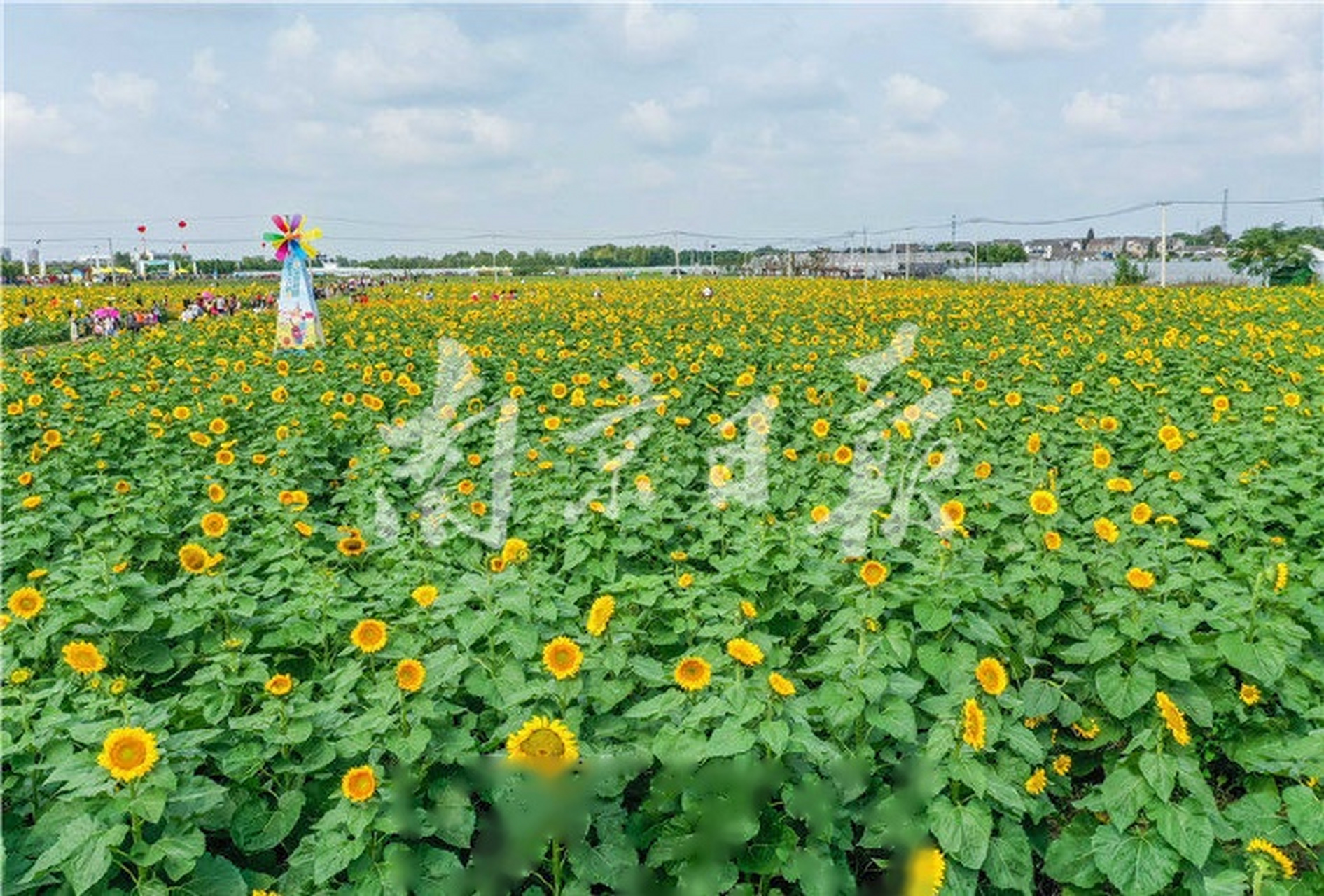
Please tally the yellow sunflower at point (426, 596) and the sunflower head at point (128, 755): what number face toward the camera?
2

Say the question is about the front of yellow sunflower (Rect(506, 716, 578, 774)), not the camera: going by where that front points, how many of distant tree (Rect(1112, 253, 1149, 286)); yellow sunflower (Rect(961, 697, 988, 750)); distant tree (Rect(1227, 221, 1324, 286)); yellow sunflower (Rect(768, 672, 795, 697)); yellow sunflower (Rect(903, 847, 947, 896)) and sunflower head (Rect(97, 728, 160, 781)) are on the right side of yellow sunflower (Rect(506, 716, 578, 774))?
1

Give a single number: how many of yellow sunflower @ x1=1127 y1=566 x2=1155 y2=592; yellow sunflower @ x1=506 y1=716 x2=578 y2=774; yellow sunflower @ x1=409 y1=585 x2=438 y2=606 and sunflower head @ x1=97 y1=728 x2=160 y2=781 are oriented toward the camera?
4

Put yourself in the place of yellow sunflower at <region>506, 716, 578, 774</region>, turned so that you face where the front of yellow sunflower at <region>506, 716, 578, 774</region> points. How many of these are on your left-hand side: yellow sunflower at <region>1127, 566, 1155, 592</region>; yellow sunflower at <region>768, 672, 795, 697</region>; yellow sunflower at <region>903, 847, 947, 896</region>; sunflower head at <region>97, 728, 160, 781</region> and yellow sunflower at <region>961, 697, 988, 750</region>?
4

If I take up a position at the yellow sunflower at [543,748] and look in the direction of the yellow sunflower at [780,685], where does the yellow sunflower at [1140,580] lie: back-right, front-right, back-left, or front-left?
front-left

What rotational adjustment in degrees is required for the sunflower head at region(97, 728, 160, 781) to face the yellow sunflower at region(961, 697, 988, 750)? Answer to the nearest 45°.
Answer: approximately 45° to its left

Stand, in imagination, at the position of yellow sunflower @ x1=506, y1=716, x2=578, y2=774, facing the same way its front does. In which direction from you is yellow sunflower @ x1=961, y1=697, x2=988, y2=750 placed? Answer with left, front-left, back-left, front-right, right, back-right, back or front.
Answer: left

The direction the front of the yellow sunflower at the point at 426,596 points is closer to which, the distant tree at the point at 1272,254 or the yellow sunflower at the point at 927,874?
the yellow sunflower

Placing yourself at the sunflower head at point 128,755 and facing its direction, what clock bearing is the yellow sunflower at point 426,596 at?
The yellow sunflower is roughly at 8 o'clock from the sunflower head.

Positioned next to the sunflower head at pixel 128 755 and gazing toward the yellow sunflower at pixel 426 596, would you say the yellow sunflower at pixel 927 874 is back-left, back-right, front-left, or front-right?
front-right

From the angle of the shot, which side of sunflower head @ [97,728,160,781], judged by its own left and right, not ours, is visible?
front

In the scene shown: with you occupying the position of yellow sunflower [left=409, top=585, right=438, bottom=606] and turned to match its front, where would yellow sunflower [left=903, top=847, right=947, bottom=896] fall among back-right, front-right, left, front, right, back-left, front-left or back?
front-left

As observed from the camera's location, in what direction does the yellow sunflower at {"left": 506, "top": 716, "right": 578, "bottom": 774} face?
facing the viewer

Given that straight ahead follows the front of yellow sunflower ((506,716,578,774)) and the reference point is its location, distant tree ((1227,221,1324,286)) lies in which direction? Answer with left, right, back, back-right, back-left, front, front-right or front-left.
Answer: back-left

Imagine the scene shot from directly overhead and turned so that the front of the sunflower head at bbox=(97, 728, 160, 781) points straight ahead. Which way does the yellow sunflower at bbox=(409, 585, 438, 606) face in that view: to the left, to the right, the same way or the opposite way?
the same way

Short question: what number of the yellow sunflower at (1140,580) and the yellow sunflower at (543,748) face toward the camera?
2
